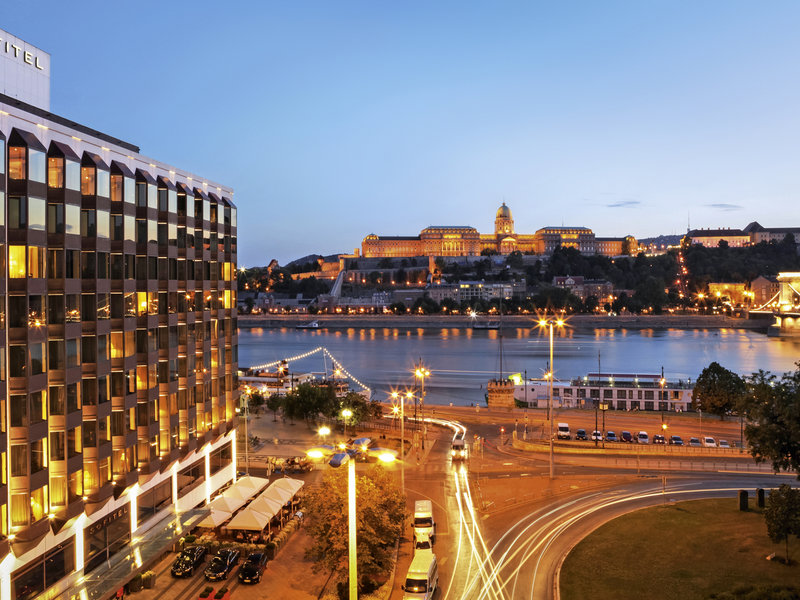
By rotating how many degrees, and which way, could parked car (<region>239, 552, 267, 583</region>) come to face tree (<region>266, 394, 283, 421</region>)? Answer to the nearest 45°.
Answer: approximately 135° to its right

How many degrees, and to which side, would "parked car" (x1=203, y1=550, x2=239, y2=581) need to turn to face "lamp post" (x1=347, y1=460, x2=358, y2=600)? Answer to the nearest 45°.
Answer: approximately 45° to its left

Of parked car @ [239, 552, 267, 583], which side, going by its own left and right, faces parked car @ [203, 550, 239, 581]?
right

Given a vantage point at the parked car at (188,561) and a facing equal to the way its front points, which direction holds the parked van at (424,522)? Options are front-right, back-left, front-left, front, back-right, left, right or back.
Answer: back-left

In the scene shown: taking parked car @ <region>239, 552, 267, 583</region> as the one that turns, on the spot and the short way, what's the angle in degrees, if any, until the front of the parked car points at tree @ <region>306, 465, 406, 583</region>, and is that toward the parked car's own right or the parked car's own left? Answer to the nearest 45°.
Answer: approximately 135° to the parked car's own left

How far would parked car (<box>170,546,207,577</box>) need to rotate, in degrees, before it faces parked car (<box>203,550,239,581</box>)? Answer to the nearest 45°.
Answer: approximately 90° to its left

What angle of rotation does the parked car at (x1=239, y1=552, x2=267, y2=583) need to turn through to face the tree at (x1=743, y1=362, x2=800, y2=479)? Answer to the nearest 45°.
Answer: approximately 135° to its left

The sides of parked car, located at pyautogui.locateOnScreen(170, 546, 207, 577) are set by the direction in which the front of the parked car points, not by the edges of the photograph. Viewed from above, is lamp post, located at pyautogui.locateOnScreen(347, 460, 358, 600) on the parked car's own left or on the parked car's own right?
on the parked car's own left

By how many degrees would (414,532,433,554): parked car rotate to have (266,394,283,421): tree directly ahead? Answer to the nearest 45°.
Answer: approximately 180°
